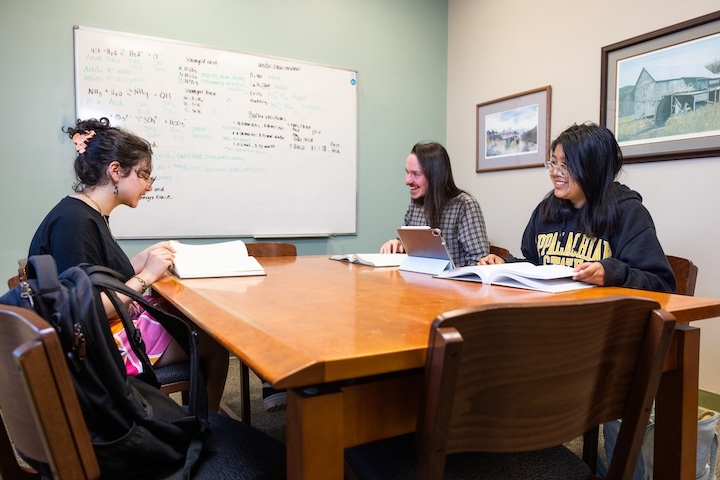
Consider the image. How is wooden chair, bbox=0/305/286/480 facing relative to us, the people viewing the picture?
facing away from the viewer and to the right of the viewer

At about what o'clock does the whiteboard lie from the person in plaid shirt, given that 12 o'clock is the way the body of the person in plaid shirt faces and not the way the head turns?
The whiteboard is roughly at 2 o'clock from the person in plaid shirt.

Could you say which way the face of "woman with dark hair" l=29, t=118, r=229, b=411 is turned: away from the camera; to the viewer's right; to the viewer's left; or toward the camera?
to the viewer's right

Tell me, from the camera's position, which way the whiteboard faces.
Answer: facing the viewer and to the right of the viewer

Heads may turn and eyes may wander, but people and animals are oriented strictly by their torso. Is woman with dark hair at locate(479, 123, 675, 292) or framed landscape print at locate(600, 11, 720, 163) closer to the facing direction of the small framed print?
the woman with dark hair

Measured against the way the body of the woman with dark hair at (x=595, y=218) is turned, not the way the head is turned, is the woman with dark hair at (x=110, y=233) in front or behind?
in front

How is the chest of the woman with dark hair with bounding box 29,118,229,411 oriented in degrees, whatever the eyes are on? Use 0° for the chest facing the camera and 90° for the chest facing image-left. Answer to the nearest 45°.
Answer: approximately 270°

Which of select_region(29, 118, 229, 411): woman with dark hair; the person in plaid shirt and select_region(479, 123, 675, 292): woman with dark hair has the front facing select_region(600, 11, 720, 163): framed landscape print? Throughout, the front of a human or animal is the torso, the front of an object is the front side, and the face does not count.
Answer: select_region(29, 118, 229, 411): woman with dark hair
